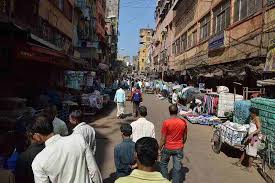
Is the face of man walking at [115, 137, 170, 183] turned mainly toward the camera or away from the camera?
away from the camera

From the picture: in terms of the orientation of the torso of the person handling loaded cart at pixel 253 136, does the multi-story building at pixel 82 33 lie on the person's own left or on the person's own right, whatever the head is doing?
on the person's own right

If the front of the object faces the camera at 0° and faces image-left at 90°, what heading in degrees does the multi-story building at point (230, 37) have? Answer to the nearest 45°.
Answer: approximately 45°

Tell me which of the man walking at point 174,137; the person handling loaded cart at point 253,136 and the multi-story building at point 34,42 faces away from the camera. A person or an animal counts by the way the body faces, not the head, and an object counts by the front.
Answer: the man walking

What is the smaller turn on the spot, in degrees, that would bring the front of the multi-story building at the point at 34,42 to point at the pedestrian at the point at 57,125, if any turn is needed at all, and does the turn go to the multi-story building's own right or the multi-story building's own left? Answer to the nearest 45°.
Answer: approximately 45° to the multi-story building's own right

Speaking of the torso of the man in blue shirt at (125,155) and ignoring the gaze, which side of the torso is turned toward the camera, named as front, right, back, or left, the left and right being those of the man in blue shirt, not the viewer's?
back

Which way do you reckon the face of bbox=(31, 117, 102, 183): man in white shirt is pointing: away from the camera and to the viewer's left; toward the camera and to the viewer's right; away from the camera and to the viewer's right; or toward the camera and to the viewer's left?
away from the camera and to the viewer's left

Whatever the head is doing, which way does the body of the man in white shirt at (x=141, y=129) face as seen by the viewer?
away from the camera

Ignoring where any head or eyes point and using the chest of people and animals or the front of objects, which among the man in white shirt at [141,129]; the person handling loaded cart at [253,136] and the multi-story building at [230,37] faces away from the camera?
the man in white shirt

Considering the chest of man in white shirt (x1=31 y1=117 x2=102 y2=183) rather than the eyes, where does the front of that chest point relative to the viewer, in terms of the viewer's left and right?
facing away from the viewer and to the left of the viewer

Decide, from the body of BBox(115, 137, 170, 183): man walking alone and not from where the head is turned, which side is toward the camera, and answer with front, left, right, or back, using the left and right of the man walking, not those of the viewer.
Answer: back

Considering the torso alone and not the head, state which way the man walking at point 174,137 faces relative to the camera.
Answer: away from the camera
